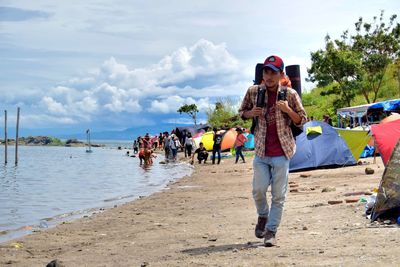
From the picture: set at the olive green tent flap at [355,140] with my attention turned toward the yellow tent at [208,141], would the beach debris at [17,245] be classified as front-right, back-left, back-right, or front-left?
back-left

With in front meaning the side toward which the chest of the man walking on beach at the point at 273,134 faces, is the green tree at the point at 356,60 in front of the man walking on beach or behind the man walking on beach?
behind

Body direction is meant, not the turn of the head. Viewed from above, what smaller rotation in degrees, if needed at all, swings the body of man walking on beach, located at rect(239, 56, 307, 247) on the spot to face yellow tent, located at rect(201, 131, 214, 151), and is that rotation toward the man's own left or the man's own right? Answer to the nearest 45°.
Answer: approximately 180°

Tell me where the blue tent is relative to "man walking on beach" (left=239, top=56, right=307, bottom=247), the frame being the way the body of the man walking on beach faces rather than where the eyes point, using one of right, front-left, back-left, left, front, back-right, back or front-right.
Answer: back

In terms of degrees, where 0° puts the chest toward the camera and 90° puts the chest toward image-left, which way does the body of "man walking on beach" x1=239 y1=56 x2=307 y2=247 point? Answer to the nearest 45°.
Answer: approximately 0°

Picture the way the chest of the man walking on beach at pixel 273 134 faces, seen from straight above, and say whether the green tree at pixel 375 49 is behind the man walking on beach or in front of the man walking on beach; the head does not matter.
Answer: behind

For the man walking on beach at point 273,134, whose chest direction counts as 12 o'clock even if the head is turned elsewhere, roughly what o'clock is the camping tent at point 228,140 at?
The camping tent is roughly at 6 o'clock from the man walking on beach.

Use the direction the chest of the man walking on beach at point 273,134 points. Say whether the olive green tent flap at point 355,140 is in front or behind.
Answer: behind

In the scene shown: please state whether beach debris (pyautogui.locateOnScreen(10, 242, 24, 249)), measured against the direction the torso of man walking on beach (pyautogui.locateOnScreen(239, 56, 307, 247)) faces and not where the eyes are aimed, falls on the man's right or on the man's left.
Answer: on the man's right

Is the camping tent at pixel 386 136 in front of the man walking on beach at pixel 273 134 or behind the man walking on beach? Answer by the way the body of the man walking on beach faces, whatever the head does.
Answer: behind
